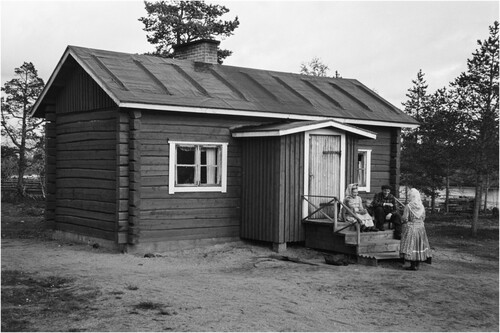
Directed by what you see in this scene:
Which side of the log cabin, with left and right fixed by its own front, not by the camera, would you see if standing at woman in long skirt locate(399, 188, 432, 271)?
front

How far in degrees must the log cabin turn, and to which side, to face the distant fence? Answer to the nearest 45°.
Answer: approximately 180°

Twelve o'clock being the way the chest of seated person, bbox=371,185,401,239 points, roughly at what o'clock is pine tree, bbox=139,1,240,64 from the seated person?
The pine tree is roughly at 5 o'clock from the seated person.

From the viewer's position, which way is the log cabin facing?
facing the viewer and to the right of the viewer

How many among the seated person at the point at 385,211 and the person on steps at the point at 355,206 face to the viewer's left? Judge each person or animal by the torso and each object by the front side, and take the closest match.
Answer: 0

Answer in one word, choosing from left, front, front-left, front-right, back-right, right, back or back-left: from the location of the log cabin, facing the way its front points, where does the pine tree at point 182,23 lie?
back-left

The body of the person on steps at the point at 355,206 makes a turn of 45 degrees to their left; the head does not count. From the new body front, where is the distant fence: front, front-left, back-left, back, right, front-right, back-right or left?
back-left

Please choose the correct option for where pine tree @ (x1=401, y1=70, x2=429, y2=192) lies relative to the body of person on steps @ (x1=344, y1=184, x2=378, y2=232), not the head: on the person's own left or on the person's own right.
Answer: on the person's own left

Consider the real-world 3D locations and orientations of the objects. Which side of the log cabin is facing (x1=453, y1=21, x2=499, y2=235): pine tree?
left

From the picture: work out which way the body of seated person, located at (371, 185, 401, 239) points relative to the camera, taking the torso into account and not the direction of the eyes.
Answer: toward the camera
